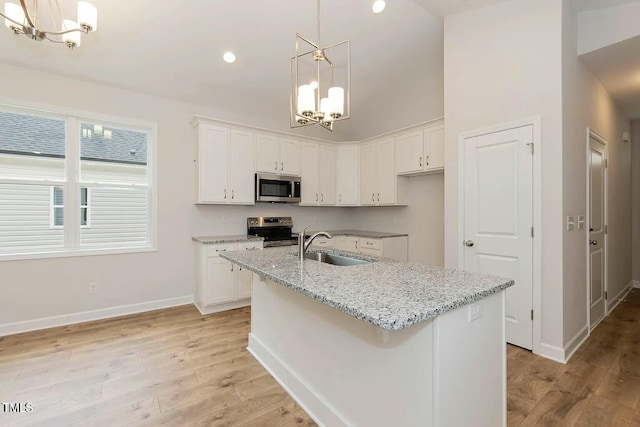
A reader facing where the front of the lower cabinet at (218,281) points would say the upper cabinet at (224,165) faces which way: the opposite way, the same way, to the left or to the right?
the same way

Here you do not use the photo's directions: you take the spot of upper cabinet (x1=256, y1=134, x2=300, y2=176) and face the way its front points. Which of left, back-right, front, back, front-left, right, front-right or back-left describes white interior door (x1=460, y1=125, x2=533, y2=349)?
front

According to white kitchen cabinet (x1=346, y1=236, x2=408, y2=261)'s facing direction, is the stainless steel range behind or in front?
in front

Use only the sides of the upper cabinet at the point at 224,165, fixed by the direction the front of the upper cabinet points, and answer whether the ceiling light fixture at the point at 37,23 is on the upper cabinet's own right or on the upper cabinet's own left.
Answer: on the upper cabinet's own right

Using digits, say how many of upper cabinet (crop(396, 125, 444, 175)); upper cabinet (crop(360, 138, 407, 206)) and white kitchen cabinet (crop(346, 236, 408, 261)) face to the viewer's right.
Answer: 0

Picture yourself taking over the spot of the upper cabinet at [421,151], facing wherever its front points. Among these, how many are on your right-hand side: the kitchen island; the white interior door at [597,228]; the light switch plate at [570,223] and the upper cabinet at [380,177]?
1

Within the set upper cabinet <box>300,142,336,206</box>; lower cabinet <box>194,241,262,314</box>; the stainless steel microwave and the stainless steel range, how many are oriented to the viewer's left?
0

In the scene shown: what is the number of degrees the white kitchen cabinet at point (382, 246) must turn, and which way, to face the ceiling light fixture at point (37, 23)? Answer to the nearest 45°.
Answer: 0° — it already faces it

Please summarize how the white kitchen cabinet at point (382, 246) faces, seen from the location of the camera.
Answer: facing the viewer and to the left of the viewer

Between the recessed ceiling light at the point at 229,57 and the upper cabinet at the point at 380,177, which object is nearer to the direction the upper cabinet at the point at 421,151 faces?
the recessed ceiling light

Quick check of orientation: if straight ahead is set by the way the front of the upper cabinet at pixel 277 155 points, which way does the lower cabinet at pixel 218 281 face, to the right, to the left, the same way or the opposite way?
the same way

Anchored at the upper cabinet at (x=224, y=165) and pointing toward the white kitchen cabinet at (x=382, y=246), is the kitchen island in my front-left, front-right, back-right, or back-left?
front-right

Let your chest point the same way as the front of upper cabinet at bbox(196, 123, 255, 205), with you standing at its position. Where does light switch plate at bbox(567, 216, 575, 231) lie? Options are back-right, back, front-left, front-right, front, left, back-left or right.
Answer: front

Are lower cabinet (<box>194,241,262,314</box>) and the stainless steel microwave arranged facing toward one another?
no

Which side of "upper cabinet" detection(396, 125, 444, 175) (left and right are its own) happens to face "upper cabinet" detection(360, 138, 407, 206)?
right

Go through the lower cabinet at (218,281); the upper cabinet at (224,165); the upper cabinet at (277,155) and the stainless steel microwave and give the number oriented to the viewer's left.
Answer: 0

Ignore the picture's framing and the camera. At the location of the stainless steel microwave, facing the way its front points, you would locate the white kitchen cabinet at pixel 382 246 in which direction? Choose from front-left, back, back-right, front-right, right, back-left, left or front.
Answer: front-left

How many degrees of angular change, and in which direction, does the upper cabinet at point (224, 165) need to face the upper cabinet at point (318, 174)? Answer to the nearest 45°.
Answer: approximately 45° to its left

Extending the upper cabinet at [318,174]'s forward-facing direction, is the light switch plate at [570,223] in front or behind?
in front

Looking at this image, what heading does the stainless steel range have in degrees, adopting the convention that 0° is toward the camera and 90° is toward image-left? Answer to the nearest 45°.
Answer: approximately 315°

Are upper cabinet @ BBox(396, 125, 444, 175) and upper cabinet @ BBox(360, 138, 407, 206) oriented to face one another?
no

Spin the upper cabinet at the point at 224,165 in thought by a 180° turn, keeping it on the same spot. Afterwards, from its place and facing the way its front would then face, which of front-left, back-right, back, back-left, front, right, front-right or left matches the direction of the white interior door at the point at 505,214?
back

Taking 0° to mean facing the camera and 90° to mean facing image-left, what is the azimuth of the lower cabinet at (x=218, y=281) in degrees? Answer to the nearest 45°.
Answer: approximately 315°
